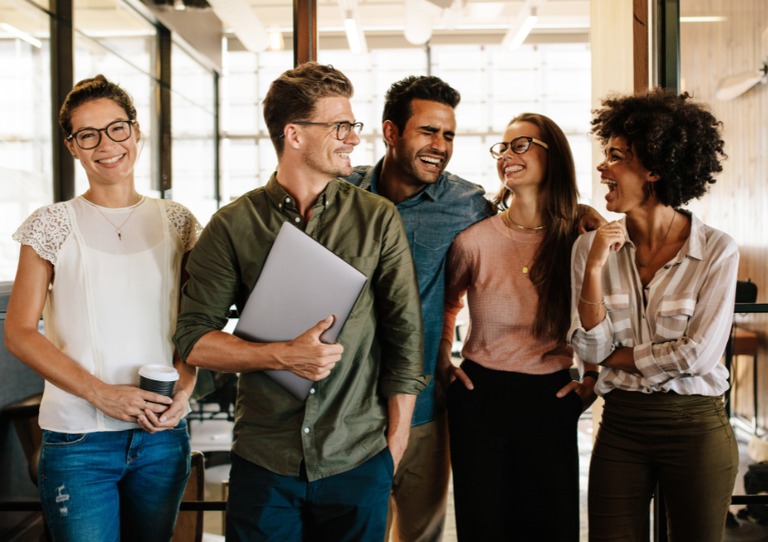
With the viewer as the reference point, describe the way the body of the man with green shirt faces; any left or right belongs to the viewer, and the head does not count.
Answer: facing the viewer

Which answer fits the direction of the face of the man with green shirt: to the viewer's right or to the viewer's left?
to the viewer's right

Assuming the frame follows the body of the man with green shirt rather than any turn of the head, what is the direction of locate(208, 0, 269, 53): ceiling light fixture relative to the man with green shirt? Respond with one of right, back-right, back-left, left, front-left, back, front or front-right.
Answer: back

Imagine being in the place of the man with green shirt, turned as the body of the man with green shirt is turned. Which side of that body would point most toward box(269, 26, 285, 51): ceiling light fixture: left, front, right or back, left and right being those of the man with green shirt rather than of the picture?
back

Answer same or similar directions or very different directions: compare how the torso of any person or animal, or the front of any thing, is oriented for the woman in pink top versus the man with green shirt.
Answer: same or similar directions

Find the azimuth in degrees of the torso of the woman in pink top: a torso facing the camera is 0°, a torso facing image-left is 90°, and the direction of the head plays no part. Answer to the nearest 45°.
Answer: approximately 0°

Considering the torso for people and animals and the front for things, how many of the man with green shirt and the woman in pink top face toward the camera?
2

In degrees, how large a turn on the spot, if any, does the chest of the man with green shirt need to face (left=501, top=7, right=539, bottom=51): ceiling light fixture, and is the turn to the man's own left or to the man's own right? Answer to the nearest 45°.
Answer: approximately 180°
